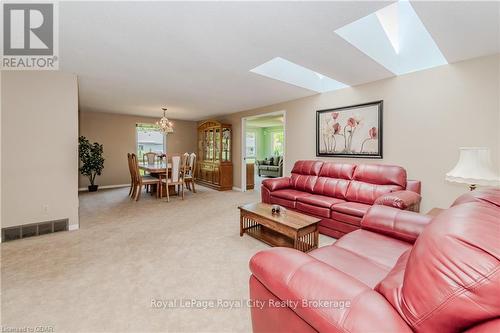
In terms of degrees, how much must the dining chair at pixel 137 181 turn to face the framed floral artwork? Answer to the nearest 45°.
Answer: approximately 45° to its right

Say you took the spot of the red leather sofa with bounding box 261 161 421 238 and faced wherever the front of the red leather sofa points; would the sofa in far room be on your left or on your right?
on your right

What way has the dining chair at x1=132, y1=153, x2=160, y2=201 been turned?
to the viewer's right

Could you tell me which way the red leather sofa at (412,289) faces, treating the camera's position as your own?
facing away from the viewer and to the left of the viewer

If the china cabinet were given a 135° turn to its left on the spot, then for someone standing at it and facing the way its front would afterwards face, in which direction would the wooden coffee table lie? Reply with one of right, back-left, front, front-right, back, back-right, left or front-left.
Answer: right

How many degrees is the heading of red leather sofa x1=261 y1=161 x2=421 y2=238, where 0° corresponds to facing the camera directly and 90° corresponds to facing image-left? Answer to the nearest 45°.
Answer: approximately 45°

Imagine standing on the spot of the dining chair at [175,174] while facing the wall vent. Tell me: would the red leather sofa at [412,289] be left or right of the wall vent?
left

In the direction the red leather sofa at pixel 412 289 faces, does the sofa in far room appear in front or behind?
in front

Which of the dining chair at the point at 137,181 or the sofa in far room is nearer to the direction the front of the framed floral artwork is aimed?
the dining chair

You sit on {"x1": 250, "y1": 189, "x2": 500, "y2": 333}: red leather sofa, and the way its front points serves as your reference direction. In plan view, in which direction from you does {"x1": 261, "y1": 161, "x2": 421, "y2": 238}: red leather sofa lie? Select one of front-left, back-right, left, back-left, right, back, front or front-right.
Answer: front-right
